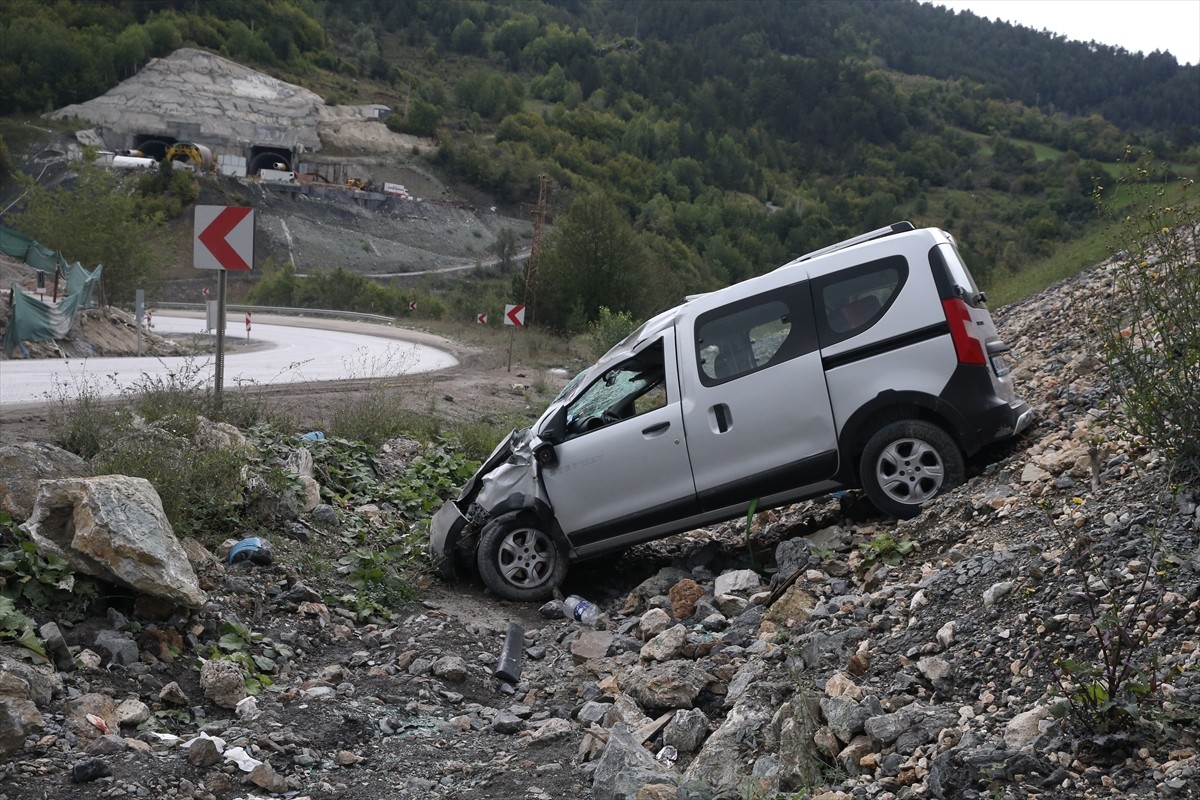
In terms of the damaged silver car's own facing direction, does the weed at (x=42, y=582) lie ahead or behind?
ahead

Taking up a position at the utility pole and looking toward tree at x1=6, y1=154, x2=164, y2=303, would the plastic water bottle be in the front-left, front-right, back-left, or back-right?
front-left

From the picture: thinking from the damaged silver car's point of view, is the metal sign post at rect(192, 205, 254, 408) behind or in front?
in front

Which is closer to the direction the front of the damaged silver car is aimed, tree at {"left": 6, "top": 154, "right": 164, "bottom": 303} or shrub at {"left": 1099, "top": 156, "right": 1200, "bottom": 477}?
the tree

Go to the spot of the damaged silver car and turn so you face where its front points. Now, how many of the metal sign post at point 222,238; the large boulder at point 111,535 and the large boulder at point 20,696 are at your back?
0

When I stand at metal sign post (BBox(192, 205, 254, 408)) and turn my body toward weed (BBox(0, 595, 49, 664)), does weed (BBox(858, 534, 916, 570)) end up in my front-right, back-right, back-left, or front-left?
front-left

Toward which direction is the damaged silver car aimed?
to the viewer's left

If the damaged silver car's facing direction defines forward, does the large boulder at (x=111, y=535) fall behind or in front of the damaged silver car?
in front

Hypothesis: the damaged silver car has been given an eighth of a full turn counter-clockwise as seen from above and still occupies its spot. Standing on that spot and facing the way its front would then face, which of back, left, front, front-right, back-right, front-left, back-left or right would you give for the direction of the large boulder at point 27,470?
front-right

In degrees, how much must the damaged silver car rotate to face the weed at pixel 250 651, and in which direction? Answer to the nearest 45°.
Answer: approximately 45° to its left

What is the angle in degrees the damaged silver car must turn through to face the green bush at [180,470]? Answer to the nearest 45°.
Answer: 0° — it already faces it

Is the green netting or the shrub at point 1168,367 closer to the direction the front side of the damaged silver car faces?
the green netting

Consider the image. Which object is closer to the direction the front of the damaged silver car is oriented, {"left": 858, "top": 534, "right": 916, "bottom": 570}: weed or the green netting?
the green netting
